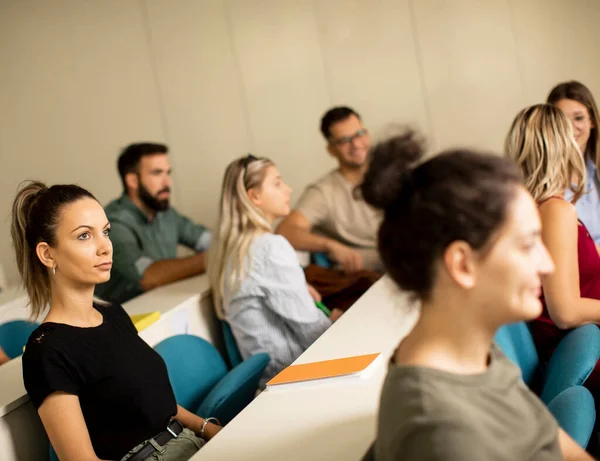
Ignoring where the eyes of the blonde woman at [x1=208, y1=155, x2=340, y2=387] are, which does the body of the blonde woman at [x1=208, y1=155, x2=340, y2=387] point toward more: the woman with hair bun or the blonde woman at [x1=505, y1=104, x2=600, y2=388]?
the blonde woman

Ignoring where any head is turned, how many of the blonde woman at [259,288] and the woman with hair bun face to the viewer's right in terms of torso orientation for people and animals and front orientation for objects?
2

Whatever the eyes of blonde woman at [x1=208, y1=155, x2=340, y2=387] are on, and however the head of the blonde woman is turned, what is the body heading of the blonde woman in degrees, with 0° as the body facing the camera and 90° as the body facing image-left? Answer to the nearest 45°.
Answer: approximately 270°

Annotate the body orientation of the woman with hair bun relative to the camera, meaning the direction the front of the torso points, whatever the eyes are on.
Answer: to the viewer's right

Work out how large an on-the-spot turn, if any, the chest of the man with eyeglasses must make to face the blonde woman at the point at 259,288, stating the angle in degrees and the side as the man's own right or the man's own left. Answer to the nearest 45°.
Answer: approximately 45° to the man's own right

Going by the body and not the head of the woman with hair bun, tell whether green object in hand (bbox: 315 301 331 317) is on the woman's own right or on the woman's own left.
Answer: on the woman's own left

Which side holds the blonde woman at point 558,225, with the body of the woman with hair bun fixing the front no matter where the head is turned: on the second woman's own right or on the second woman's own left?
on the second woman's own left

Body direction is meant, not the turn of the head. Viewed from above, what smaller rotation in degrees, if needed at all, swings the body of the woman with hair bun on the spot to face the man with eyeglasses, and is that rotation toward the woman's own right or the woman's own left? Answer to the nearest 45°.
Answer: approximately 90° to the woman's own left

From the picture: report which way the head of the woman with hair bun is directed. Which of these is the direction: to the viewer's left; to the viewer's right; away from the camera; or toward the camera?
to the viewer's right

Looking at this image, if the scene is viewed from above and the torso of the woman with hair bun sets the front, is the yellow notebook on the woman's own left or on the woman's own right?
on the woman's own left
